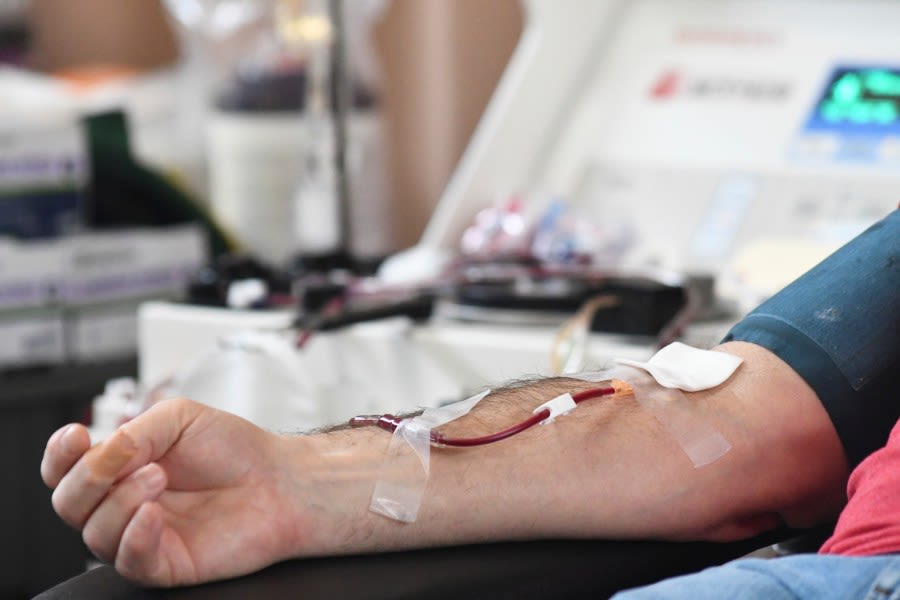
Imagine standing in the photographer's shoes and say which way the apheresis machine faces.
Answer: facing the viewer and to the left of the viewer

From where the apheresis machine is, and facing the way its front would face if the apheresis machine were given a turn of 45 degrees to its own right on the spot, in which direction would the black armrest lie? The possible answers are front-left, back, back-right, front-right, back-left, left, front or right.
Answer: left
